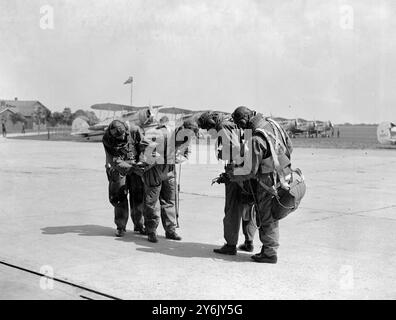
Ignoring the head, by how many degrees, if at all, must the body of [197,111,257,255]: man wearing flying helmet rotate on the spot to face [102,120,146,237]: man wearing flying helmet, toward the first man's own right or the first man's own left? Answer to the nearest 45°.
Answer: approximately 45° to the first man's own right

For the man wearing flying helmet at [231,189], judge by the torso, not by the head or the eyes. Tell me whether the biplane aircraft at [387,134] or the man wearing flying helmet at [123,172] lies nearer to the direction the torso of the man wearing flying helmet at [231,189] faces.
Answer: the man wearing flying helmet

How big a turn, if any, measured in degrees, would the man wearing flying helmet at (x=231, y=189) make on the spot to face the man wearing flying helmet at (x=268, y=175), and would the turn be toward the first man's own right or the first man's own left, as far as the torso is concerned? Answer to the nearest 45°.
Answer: approximately 135° to the first man's own left

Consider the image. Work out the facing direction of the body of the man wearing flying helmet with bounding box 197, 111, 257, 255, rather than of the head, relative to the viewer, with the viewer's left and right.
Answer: facing to the left of the viewer
